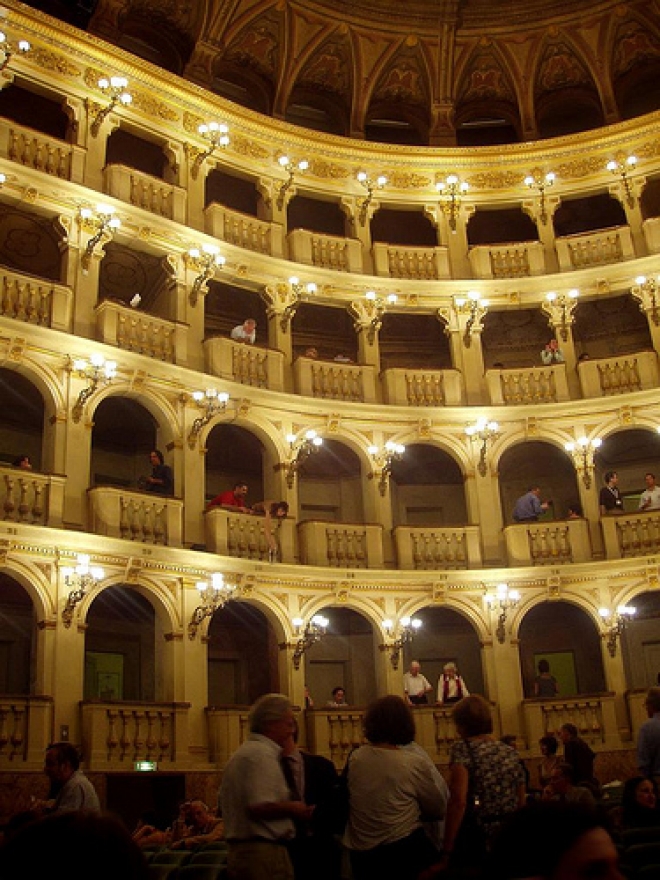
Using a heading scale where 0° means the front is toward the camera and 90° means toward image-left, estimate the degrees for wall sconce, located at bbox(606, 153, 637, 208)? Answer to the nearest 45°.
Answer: approximately 45°

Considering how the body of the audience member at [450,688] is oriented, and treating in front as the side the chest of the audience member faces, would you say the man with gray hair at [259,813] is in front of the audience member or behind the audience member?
in front

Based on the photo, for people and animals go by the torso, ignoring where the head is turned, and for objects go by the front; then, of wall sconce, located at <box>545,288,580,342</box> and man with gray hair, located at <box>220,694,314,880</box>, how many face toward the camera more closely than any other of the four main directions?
1

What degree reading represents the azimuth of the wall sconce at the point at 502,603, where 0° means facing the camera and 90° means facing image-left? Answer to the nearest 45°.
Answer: approximately 0°

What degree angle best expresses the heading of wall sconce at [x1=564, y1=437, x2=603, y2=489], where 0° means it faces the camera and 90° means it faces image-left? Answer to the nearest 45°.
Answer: approximately 0°

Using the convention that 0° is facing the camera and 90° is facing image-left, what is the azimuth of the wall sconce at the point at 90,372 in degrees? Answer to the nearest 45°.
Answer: approximately 315°

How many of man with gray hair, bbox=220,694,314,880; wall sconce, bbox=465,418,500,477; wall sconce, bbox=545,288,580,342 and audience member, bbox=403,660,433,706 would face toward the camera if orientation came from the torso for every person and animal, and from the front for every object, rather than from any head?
3

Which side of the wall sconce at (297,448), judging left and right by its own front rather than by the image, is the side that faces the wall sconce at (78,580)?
right

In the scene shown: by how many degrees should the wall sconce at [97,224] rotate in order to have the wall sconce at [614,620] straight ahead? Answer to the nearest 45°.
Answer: approximately 45° to its left

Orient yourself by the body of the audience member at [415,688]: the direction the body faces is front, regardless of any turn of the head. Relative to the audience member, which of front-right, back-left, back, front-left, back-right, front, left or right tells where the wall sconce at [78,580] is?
front-right
